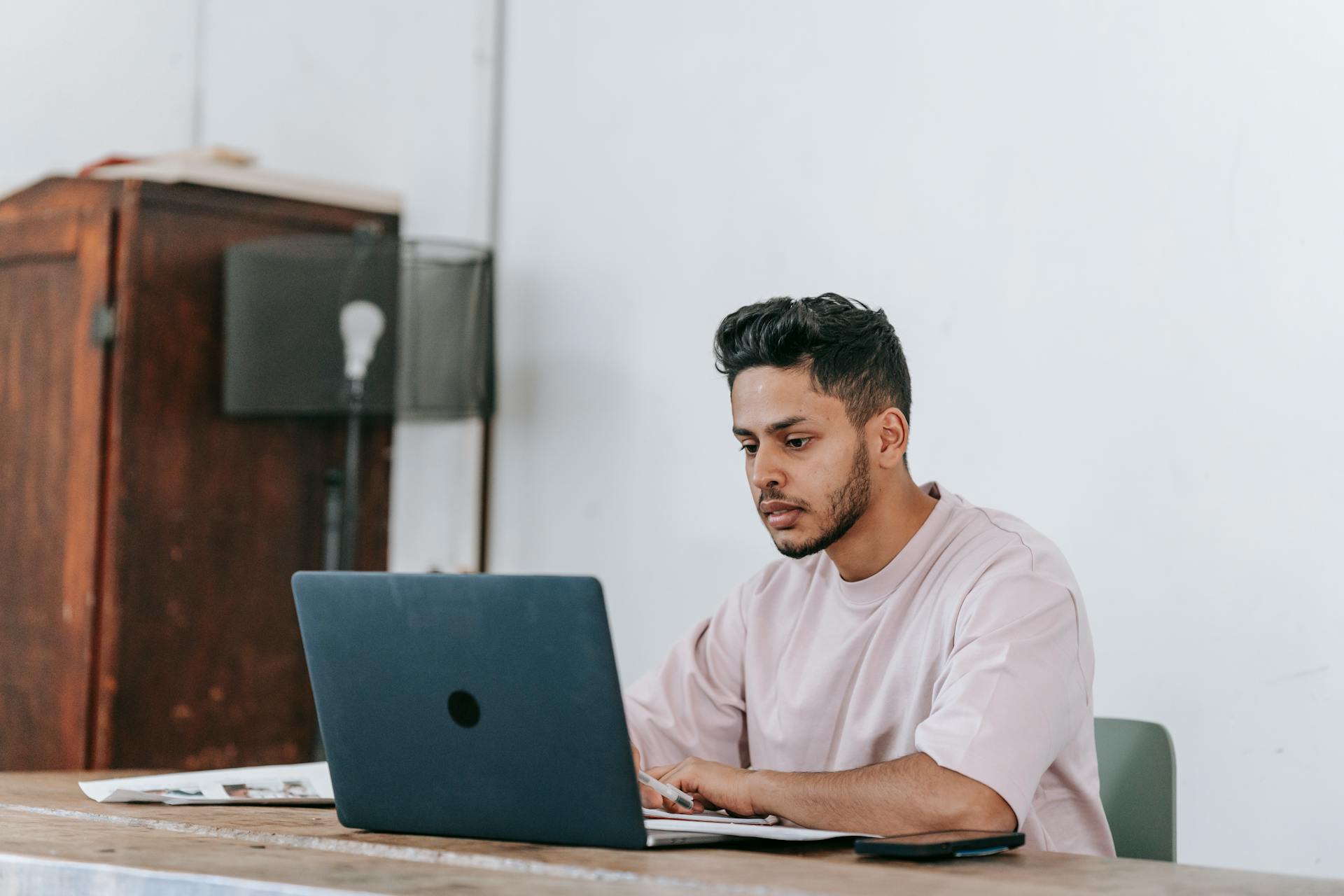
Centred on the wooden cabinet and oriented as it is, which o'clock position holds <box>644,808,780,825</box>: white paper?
The white paper is roughly at 10 o'clock from the wooden cabinet.

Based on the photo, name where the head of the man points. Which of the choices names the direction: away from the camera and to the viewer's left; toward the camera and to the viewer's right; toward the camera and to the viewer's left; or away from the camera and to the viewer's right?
toward the camera and to the viewer's left

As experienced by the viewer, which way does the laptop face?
facing away from the viewer and to the right of the viewer

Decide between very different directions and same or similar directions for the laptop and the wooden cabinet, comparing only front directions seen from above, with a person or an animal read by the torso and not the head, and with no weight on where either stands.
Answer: very different directions

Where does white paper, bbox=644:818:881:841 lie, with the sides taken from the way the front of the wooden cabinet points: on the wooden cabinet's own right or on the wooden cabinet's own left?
on the wooden cabinet's own left

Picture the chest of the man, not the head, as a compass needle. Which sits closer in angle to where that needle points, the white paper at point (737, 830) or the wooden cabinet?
the white paper

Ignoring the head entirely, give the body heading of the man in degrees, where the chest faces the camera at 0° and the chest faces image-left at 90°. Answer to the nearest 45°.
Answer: approximately 45°

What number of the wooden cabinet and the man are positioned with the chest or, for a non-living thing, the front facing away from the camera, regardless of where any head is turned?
0

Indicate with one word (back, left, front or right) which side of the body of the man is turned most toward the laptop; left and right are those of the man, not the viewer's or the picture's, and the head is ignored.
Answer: front
